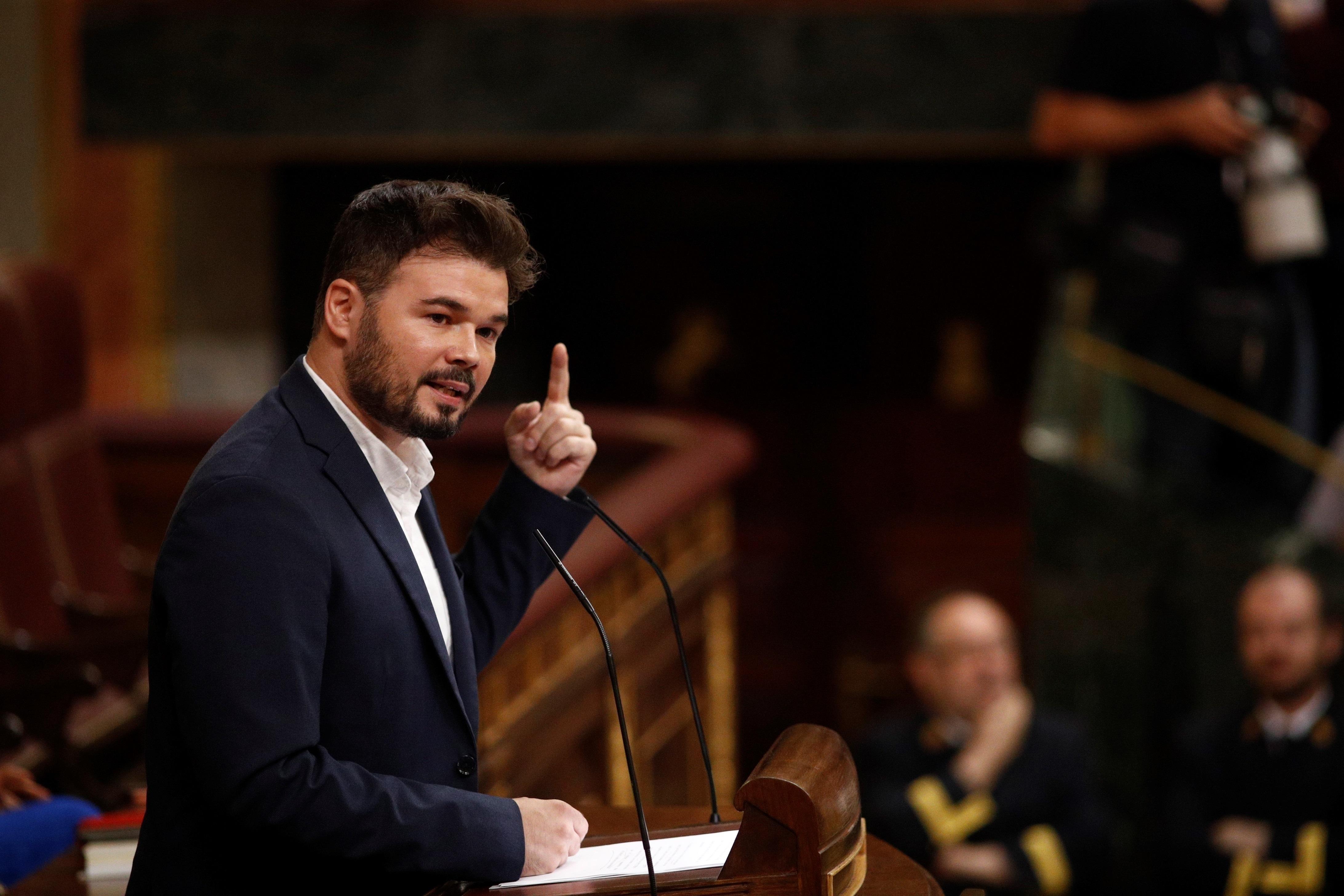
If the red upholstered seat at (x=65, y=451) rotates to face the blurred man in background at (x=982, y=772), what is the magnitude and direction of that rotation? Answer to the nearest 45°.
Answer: approximately 45° to its left

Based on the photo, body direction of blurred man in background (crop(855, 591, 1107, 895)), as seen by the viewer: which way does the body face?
toward the camera

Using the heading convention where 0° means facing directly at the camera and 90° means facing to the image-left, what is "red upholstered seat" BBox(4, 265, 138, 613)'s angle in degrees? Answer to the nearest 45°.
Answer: approximately 315°

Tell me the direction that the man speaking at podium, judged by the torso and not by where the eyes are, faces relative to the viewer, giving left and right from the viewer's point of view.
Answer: facing the viewer and to the right of the viewer

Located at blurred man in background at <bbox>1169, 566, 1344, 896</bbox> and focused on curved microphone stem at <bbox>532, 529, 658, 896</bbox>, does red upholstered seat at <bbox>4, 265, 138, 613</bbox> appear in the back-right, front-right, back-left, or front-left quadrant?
front-right

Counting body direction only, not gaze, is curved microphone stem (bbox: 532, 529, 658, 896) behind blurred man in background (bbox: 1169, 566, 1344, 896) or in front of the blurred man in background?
in front

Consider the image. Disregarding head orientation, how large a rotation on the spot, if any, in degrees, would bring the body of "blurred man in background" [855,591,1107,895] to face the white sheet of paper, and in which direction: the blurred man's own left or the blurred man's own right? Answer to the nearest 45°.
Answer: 0° — they already face it

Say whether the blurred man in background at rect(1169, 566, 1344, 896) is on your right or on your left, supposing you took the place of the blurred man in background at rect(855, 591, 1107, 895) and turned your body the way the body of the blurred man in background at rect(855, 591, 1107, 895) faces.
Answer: on your left

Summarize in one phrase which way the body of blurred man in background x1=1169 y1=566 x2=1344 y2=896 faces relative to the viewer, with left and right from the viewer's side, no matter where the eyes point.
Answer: facing the viewer
